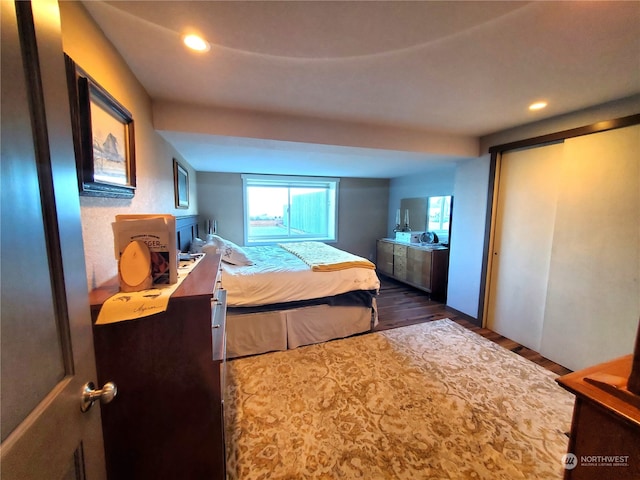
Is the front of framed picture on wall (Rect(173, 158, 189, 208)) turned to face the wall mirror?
yes

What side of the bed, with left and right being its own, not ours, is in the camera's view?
right

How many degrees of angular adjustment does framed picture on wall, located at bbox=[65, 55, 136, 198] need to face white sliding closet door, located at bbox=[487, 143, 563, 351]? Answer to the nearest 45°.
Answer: approximately 45° to its left

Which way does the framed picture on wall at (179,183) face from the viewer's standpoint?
to the viewer's right

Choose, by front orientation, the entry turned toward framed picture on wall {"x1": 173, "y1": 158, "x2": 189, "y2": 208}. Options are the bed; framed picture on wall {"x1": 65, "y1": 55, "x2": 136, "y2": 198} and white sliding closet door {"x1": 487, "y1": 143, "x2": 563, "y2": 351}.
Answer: the white sliding closet door

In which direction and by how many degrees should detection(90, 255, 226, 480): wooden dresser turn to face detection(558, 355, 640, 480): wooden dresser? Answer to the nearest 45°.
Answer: approximately 45° to its right

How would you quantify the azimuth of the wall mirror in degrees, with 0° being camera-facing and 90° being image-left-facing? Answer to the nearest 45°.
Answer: approximately 45°

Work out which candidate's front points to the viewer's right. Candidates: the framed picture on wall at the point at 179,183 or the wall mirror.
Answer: the framed picture on wall

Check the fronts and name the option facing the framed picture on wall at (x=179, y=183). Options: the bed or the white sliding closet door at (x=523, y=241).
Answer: the white sliding closet door

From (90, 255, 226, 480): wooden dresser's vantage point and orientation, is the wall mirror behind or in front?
in front

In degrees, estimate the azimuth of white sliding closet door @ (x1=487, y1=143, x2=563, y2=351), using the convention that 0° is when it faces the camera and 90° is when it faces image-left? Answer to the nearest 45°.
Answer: approximately 45°

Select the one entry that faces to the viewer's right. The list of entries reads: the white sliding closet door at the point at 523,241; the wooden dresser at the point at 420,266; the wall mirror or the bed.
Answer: the bed

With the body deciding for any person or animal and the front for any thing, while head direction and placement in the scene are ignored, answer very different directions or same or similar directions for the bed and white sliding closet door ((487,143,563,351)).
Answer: very different directions

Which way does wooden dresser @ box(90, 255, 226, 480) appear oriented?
to the viewer's right

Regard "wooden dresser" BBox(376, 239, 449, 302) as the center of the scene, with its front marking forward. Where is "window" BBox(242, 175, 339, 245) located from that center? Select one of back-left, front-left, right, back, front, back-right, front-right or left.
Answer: front-right
